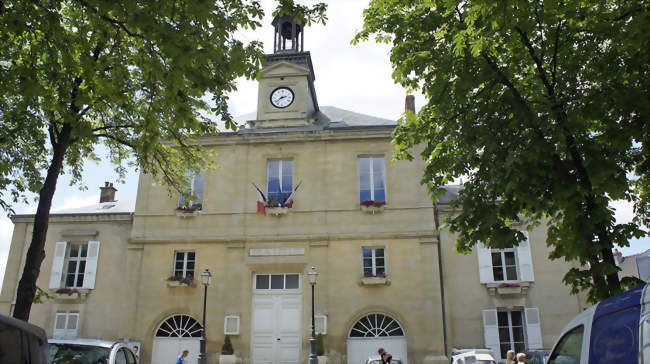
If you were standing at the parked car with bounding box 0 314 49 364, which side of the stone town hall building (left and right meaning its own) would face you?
front

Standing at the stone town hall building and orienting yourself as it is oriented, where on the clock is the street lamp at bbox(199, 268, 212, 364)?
The street lamp is roughly at 2 o'clock from the stone town hall building.

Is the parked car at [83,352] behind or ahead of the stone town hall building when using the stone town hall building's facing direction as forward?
ahead

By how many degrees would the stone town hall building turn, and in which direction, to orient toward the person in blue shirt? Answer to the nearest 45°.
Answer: approximately 45° to its right

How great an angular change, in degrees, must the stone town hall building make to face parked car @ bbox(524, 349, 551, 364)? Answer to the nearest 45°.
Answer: approximately 45° to its left

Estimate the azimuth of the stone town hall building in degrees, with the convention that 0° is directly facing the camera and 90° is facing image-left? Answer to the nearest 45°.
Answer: approximately 0°

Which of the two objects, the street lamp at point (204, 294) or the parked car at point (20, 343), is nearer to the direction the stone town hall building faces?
the parked car
